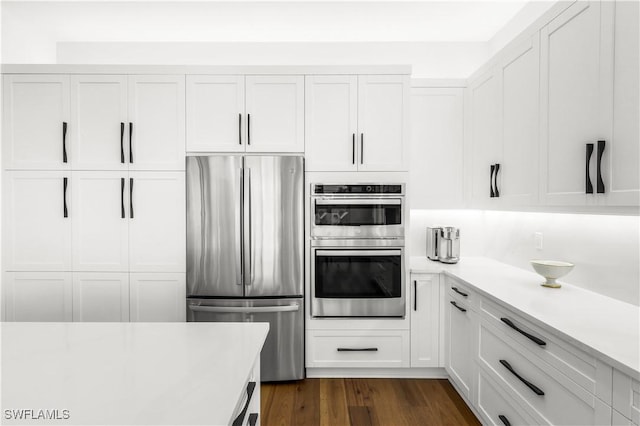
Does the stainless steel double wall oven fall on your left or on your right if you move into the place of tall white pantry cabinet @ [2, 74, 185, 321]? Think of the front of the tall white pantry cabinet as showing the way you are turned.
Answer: on your left

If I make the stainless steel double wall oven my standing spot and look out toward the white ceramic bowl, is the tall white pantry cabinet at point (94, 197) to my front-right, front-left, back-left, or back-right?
back-right

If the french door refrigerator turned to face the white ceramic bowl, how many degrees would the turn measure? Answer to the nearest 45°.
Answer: approximately 45° to its left

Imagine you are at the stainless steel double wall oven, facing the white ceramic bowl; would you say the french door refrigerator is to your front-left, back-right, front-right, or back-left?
back-right

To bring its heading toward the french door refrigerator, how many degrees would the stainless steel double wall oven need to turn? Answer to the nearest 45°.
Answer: approximately 90° to its right

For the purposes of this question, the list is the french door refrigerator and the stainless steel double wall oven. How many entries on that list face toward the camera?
2

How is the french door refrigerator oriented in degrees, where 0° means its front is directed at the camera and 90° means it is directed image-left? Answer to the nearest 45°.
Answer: approximately 0°

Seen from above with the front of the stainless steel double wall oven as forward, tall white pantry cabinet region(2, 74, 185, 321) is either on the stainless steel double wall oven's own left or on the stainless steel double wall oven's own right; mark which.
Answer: on the stainless steel double wall oven's own right

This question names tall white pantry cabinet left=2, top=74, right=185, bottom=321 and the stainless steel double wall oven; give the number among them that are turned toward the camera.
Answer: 2

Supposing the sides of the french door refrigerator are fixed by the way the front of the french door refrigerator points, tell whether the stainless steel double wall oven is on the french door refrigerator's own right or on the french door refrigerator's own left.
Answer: on the french door refrigerator's own left
